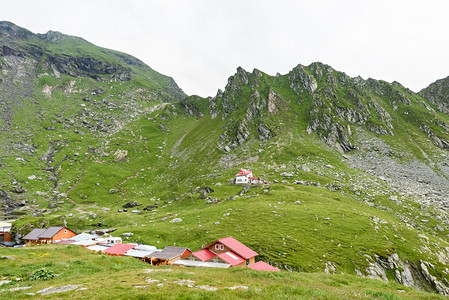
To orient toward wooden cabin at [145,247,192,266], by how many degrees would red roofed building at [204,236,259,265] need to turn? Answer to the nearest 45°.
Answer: approximately 45° to its right

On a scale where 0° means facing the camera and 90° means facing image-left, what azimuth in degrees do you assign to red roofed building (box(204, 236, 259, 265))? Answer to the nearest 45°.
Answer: approximately 45°

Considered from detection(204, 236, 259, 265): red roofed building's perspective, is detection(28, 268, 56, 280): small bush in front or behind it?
in front
